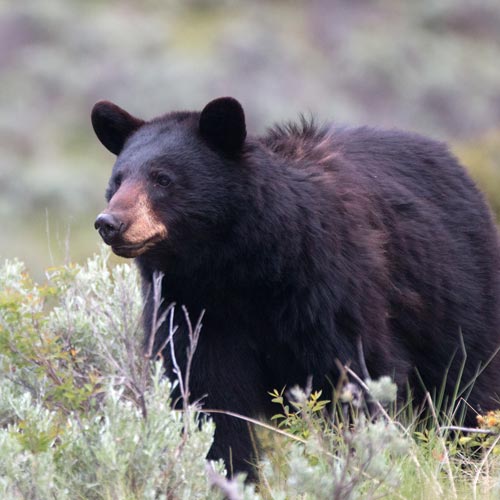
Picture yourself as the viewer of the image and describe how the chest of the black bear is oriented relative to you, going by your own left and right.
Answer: facing the viewer and to the left of the viewer
